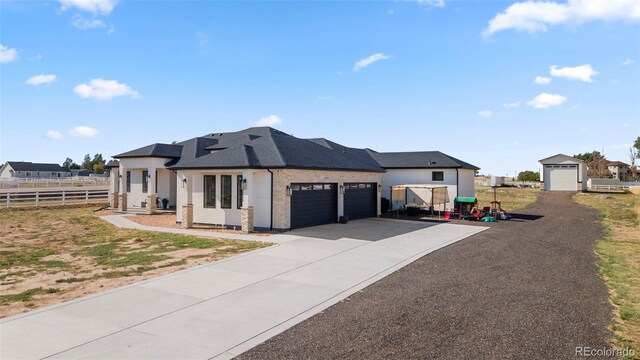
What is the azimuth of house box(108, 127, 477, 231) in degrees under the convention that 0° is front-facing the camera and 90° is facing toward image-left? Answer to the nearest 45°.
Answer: approximately 45°

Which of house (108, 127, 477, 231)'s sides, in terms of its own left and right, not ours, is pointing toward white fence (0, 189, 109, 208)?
right
